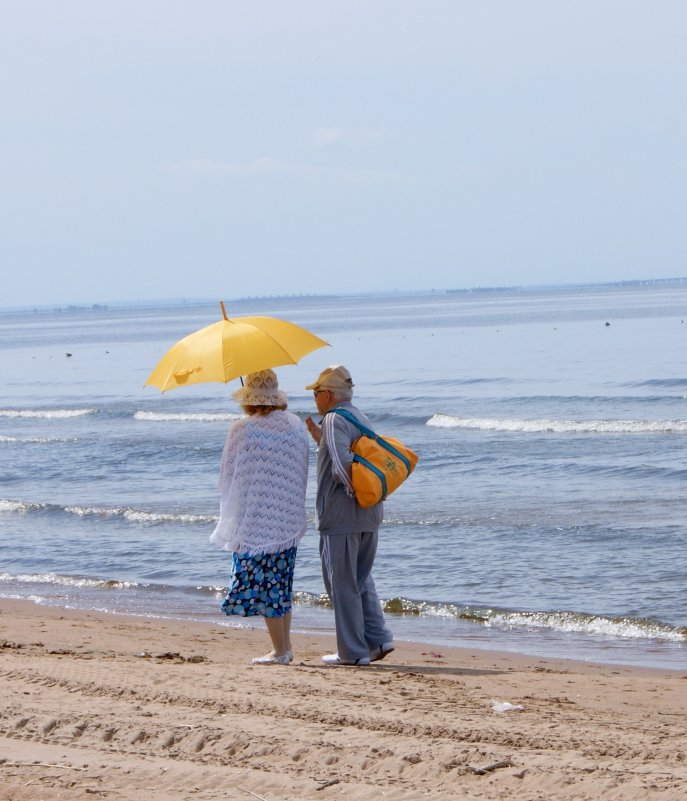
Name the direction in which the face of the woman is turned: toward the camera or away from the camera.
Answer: away from the camera

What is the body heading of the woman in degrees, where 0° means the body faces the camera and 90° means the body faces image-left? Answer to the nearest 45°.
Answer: approximately 135°
